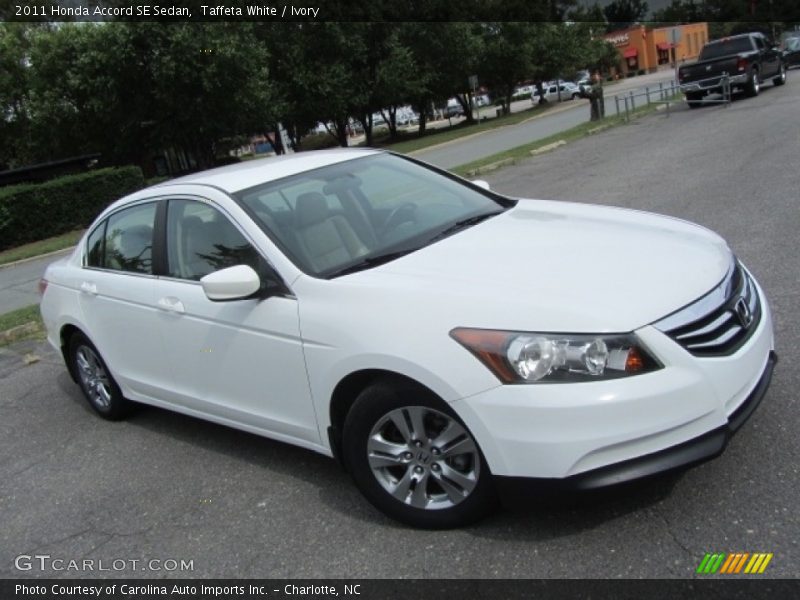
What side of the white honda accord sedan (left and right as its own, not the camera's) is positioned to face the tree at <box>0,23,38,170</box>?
back

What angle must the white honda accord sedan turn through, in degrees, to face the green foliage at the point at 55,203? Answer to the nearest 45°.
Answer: approximately 180°

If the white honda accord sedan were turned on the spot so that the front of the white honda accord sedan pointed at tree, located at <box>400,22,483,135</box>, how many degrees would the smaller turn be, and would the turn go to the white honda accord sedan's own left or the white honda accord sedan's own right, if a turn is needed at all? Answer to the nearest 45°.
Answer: approximately 135° to the white honda accord sedan's own left

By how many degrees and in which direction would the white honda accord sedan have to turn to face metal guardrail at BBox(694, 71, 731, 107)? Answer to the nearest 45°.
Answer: approximately 90° to its left

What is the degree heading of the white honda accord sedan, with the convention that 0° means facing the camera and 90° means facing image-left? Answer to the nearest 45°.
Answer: approximately 315°

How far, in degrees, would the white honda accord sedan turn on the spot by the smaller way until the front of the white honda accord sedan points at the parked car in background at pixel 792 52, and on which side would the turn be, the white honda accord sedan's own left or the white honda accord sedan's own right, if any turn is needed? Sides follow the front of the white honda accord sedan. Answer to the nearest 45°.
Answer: approximately 90° to the white honda accord sedan's own left

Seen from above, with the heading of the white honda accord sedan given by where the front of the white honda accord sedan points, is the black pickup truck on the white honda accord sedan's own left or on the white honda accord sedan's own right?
on the white honda accord sedan's own left

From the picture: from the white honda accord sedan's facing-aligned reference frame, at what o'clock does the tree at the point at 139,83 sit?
The tree is roughly at 7 o'clock from the white honda accord sedan.

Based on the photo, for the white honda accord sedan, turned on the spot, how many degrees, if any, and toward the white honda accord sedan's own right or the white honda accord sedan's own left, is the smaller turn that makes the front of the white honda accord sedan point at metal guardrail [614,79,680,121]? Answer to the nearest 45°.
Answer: approximately 135° to the white honda accord sedan's own left

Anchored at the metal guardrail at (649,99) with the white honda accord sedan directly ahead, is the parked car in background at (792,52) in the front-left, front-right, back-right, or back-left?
back-left
